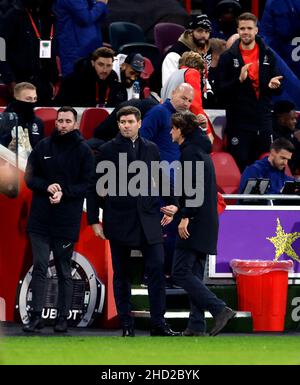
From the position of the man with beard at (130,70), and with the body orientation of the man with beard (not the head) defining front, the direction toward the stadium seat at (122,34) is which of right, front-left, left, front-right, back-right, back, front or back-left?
back-left

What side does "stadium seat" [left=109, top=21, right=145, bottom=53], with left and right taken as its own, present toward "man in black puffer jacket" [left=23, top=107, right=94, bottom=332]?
front

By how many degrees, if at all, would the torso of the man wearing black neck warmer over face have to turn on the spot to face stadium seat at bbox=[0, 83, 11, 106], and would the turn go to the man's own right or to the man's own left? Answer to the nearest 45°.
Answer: approximately 135° to the man's own left

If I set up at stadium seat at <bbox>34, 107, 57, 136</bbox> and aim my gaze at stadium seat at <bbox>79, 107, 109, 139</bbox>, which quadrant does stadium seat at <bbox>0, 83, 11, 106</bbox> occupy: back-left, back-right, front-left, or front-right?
back-left

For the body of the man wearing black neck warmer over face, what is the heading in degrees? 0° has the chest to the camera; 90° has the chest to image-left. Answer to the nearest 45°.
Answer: approximately 315°

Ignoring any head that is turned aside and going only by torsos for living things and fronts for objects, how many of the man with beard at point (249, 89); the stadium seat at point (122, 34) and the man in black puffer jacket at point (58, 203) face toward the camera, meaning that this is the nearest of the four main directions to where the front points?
3

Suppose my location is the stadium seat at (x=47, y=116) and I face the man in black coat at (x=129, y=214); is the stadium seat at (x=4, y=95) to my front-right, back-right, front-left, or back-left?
back-right
